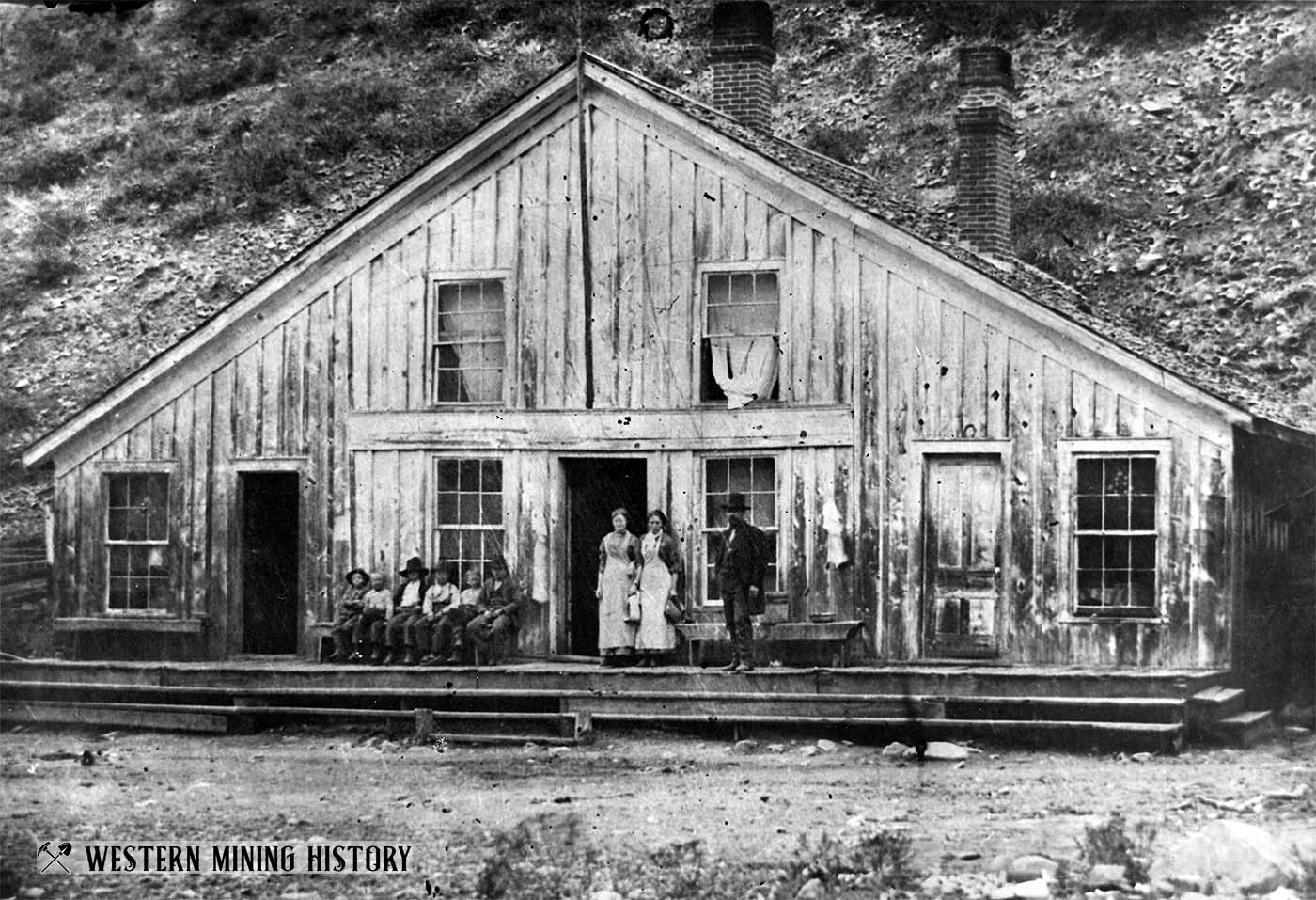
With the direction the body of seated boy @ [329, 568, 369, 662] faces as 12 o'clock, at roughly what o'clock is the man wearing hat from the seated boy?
The man wearing hat is roughly at 8 o'clock from the seated boy.

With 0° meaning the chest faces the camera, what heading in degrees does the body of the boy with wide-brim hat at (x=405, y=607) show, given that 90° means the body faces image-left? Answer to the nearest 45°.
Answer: approximately 45°

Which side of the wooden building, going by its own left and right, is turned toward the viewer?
front

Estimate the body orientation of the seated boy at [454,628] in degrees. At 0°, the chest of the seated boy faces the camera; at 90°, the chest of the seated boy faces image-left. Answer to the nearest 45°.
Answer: approximately 45°

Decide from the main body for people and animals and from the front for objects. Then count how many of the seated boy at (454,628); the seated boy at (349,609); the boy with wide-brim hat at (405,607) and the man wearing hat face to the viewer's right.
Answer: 0

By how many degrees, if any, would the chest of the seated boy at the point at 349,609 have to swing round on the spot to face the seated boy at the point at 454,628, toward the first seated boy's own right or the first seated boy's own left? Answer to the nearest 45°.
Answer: approximately 135° to the first seated boy's own left

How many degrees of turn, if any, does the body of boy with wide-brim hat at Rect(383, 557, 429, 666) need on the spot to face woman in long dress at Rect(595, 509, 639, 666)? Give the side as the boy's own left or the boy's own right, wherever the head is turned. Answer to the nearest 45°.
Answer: approximately 135° to the boy's own left

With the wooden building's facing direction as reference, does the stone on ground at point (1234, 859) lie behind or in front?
in front

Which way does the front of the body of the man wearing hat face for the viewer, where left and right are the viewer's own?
facing the viewer and to the left of the viewer
